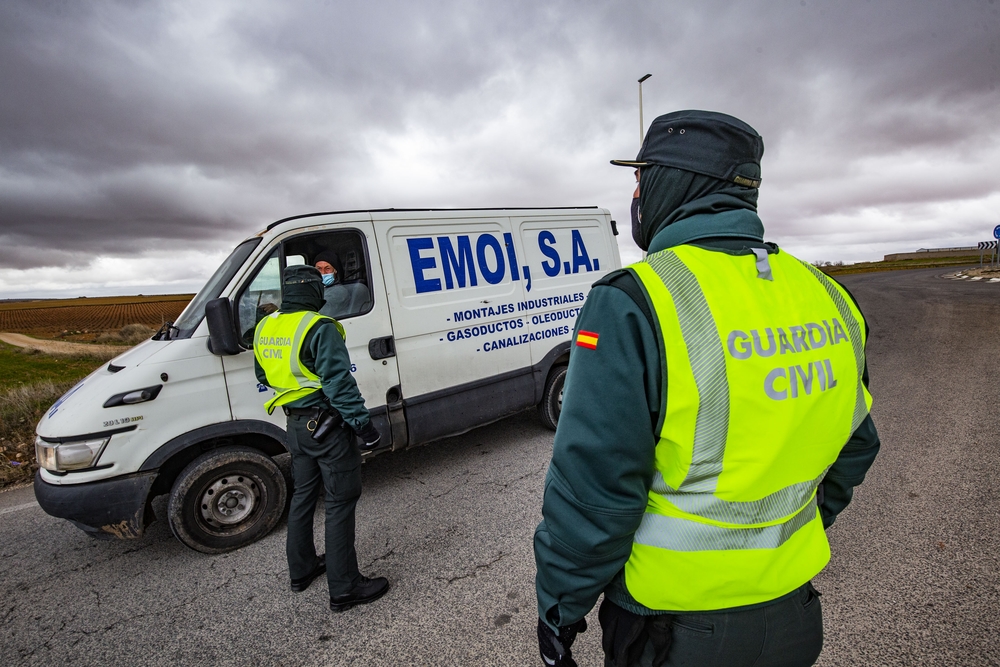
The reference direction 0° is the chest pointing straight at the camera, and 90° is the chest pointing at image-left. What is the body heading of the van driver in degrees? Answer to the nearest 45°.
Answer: approximately 45°

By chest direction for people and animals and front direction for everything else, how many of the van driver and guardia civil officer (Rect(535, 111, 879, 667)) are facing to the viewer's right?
0

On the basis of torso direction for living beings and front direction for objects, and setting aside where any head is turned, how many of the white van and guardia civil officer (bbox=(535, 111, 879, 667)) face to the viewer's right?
0

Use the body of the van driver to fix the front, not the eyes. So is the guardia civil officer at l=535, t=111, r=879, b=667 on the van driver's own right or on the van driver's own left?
on the van driver's own left

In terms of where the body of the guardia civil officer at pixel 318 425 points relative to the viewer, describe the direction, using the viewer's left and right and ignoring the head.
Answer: facing away from the viewer and to the right of the viewer

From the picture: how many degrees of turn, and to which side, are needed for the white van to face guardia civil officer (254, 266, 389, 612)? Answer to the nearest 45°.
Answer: approximately 45° to its left

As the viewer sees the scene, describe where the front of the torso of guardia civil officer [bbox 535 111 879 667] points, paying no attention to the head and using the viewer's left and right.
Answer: facing away from the viewer and to the left of the viewer

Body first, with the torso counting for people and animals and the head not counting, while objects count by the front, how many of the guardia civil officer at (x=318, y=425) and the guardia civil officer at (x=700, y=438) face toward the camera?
0

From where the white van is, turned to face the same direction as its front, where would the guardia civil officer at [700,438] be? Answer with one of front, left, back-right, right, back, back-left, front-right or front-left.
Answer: front-left

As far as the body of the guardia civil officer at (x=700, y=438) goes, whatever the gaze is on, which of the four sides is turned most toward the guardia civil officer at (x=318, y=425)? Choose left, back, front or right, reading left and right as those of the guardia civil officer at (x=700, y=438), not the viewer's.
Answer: front

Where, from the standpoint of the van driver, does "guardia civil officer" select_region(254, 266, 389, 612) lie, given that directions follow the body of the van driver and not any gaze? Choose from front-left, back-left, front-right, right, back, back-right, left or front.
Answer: front-left

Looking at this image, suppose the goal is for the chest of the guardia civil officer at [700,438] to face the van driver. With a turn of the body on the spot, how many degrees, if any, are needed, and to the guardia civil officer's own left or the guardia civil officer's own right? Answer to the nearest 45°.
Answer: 0° — they already face them

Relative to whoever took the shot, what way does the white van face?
facing the viewer and to the left of the viewer
